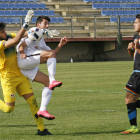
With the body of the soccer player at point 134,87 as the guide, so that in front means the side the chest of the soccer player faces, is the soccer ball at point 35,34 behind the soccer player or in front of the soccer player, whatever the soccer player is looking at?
in front

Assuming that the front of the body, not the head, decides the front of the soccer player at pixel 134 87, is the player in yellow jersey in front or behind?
in front

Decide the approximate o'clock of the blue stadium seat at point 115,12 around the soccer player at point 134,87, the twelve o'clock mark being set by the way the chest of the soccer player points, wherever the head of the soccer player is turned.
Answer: The blue stadium seat is roughly at 3 o'clock from the soccer player.

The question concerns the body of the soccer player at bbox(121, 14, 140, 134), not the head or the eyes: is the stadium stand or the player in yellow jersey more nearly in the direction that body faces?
the player in yellow jersey

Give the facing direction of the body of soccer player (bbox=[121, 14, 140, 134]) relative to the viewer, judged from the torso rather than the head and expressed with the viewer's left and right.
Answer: facing to the left of the viewer
